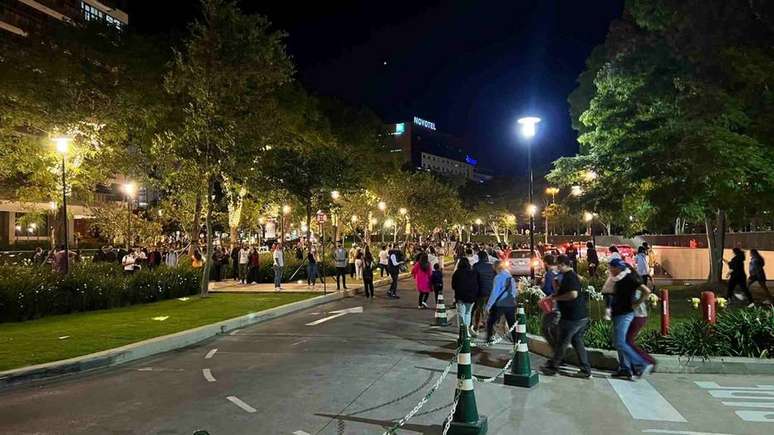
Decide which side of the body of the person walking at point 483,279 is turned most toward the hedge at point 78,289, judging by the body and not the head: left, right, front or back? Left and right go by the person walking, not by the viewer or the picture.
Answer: left

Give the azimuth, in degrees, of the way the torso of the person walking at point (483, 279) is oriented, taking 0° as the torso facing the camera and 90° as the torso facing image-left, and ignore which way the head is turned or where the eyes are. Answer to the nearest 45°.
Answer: approximately 180°

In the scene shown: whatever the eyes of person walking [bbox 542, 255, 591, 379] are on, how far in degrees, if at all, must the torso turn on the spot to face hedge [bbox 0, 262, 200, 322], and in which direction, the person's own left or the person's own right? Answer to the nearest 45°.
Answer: approximately 45° to the person's own right

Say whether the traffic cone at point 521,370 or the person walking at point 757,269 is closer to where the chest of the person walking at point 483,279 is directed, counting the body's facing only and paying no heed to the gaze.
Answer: the person walking
